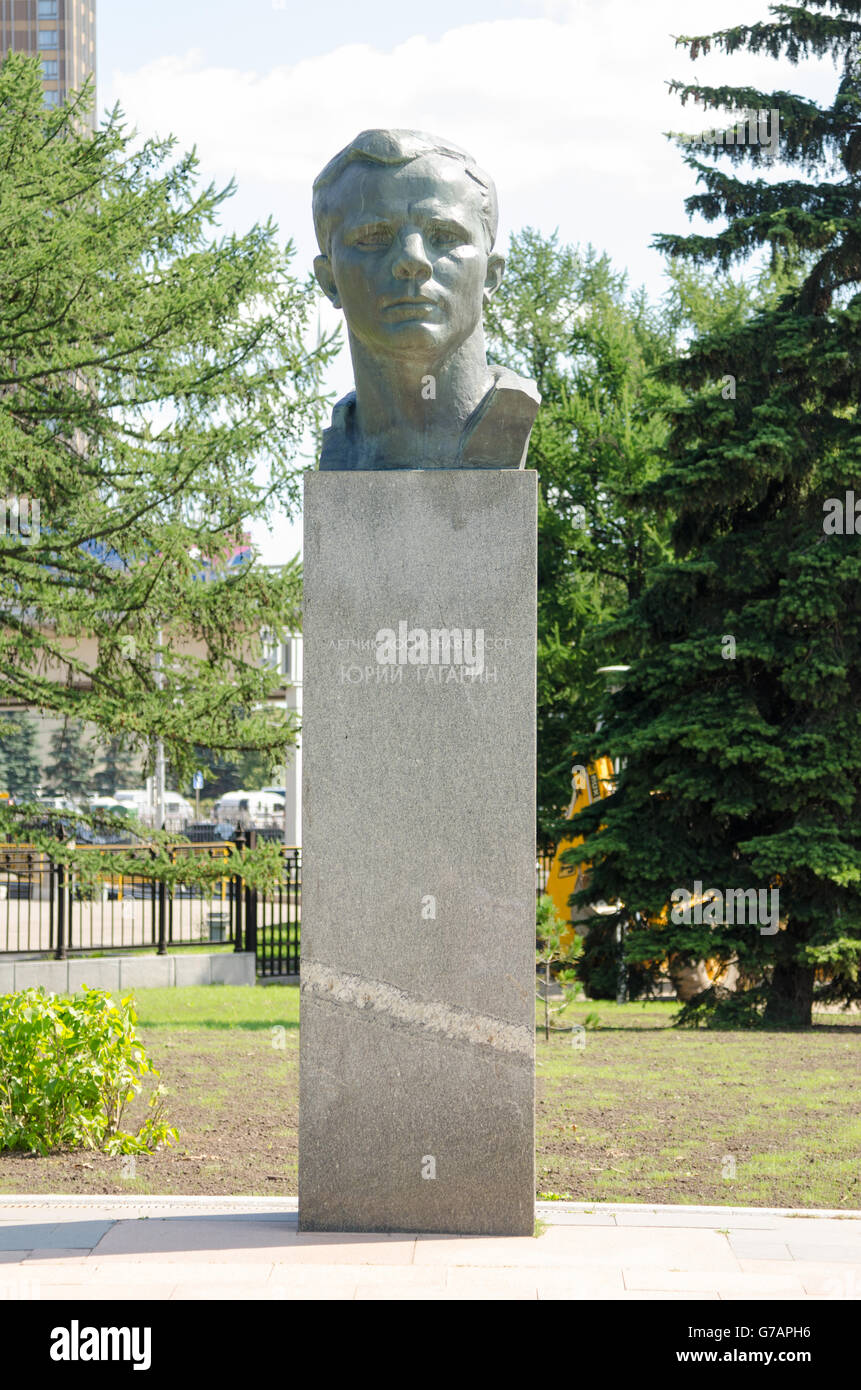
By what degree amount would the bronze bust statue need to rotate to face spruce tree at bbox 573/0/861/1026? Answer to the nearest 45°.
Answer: approximately 180°

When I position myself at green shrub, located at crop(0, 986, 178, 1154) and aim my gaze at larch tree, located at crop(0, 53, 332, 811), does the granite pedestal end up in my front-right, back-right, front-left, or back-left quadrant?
back-right

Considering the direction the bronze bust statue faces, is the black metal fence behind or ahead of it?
behind

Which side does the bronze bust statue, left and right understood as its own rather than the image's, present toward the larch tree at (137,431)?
back

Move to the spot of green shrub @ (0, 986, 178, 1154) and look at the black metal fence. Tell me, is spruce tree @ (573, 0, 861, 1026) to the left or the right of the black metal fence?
right

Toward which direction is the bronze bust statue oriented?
toward the camera
